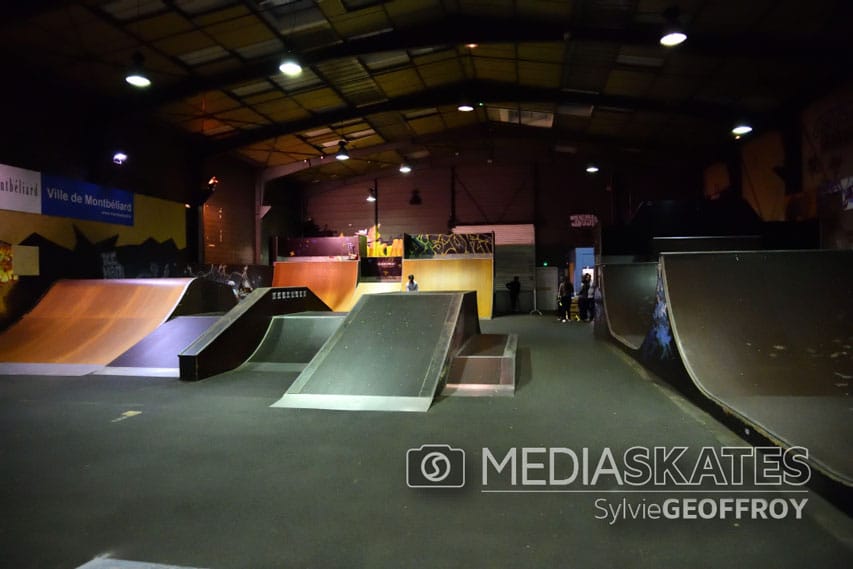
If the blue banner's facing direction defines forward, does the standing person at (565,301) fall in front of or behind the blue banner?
in front

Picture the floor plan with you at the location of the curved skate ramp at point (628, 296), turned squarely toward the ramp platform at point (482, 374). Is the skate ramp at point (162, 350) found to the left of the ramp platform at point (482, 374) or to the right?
right

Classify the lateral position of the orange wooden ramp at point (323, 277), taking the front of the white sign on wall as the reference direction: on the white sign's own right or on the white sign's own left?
on the white sign's own left

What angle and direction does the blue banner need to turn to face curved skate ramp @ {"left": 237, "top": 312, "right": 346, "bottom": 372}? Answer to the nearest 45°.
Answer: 0° — it already faces it

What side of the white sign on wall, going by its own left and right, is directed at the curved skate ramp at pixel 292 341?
front

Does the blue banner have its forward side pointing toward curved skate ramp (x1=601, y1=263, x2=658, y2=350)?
yes

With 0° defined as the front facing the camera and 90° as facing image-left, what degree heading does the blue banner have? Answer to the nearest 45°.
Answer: approximately 315°

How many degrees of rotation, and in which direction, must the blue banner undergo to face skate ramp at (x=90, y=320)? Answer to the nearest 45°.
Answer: approximately 45° to its right

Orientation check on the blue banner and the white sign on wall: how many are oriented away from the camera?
0
